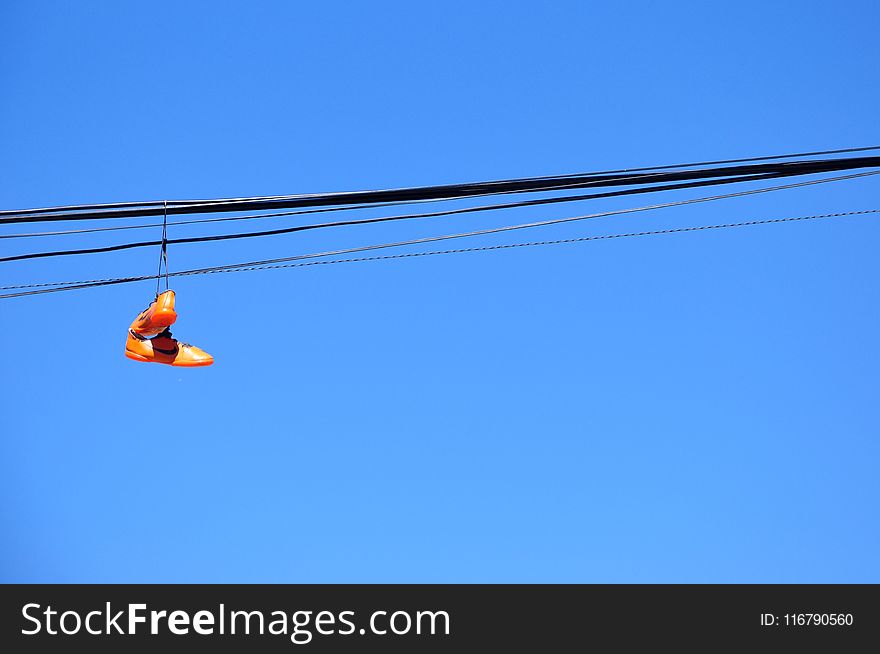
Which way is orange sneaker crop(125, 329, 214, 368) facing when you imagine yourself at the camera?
facing to the right of the viewer
